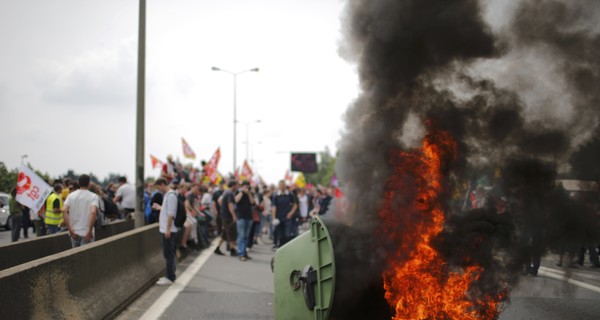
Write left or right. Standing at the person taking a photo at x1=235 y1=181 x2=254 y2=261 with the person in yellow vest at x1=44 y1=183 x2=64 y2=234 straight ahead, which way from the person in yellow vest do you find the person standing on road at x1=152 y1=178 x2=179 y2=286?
left

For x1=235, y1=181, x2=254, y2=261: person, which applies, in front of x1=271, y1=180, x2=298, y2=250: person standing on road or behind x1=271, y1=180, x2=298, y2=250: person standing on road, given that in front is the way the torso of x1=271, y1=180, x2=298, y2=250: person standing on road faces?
in front

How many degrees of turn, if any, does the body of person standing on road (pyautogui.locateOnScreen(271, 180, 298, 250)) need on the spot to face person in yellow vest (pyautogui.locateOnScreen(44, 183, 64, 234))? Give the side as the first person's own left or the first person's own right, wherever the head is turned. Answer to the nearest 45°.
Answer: approximately 45° to the first person's own right

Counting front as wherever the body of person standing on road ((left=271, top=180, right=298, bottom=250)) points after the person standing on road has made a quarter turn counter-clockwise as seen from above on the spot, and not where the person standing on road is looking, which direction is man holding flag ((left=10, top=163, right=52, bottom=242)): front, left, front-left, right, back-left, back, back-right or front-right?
back-right

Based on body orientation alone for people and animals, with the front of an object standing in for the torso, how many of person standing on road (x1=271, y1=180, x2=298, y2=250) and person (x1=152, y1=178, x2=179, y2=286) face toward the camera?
1

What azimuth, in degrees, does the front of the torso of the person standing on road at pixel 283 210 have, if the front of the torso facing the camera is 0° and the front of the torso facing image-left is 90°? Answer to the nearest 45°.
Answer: approximately 0°

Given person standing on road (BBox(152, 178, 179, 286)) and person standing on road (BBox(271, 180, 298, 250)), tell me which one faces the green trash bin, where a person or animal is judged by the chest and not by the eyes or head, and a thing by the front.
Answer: person standing on road (BBox(271, 180, 298, 250))

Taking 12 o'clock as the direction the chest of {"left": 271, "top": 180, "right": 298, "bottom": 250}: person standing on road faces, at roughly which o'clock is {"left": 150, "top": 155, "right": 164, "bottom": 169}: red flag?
The red flag is roughly at 5 o'clock from the person standing on road.
